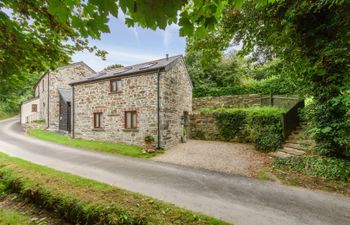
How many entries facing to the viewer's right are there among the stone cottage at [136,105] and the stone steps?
0

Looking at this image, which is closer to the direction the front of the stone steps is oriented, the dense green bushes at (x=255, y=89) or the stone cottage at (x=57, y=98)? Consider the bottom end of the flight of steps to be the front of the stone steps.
the stone cottage

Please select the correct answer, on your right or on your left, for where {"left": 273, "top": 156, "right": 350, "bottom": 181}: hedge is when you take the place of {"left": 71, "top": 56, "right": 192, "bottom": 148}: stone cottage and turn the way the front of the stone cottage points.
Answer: on your left

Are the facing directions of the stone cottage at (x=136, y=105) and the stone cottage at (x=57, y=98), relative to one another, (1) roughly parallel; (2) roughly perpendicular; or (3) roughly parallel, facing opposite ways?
roughly parallel

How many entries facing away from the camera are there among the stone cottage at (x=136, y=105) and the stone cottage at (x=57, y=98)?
0

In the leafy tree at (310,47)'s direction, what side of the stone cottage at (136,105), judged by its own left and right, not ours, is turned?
left

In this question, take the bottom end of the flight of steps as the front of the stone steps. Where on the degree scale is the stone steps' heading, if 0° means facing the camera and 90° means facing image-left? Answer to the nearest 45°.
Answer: approximately 45°

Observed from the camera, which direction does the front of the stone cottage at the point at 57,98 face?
facing the viewer and to the left of the viewer

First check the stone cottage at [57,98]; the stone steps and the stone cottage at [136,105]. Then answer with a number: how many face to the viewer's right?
0

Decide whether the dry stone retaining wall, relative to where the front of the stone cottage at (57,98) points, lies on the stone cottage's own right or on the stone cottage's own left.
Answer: on the stone cottage's own left

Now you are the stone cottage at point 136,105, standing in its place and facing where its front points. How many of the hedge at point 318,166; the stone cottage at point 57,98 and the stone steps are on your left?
2

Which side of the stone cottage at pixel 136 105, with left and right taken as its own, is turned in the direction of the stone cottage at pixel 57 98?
right
